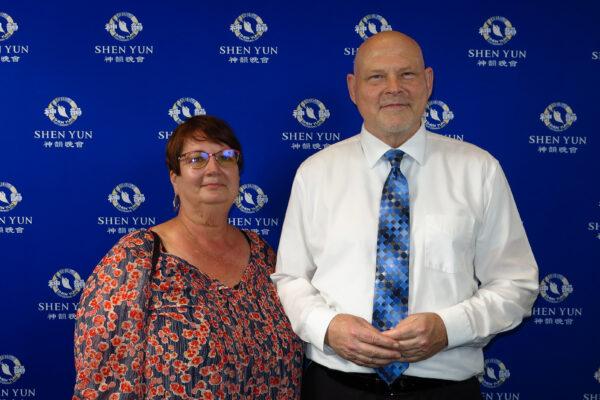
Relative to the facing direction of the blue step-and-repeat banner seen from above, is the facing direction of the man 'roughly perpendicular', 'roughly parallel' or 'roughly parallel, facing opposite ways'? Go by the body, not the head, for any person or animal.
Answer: roughly parallel

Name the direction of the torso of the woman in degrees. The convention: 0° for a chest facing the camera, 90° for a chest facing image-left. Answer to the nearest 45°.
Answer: approximately 315°

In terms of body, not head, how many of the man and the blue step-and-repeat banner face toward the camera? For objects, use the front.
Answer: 2

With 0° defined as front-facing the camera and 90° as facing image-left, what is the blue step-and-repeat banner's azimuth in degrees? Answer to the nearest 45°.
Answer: approximately 0°

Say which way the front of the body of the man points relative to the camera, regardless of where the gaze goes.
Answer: toward the camera

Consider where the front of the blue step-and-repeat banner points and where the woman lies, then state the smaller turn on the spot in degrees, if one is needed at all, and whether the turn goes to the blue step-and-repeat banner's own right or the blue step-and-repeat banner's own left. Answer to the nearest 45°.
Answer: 0° — it already faces them
